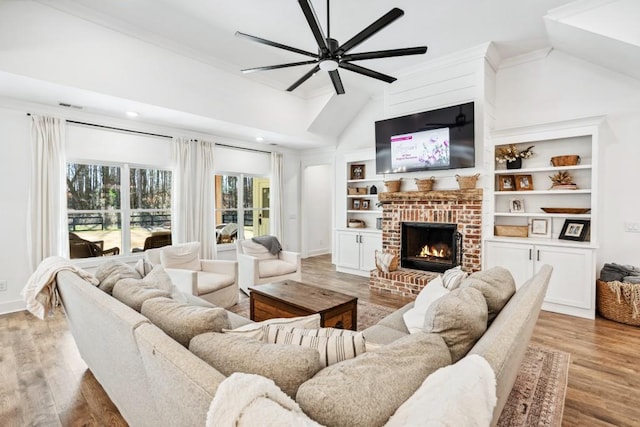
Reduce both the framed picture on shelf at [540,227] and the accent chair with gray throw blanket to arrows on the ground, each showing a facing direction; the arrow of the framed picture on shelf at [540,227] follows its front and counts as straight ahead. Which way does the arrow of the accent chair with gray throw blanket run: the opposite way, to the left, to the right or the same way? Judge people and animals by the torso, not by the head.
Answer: to the left

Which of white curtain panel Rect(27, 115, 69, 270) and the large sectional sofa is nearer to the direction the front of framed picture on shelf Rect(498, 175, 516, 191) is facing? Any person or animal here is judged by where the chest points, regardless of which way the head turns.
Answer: the large sectional sofa

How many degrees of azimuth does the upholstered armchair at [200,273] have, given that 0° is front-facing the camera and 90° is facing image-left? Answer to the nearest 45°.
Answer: approximately 315°

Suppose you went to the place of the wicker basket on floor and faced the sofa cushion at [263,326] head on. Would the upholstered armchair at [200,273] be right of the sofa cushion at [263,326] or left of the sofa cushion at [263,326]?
right

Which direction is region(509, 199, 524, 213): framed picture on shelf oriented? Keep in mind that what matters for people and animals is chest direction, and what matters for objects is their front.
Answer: toward the camera

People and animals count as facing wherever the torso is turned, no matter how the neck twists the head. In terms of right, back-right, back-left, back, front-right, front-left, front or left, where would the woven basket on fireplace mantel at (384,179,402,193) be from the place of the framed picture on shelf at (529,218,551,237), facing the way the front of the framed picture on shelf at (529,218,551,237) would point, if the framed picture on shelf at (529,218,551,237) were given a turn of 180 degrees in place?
left

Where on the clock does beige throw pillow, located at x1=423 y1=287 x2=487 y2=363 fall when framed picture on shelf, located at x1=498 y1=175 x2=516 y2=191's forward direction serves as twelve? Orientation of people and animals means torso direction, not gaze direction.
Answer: The beige throw pillow is roughly at 12 o'clock from the framed picture on shelf.

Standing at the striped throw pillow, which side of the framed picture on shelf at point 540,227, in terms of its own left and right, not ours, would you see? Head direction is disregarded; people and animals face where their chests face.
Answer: front

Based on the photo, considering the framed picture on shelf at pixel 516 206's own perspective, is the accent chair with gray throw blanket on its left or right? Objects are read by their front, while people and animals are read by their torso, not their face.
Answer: on its right

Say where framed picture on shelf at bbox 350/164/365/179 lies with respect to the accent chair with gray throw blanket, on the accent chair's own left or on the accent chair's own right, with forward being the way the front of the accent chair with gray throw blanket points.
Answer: on the accent chair's own left

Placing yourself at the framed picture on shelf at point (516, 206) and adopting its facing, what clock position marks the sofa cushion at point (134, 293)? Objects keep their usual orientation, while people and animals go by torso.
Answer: The sofa cushion is roughly at 1 o'clock from the framed picture on shelf.

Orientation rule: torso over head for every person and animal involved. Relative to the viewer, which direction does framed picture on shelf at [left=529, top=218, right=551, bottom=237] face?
toward the camera
